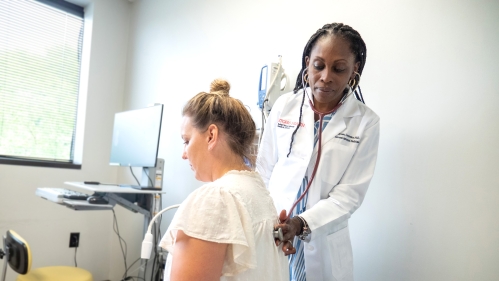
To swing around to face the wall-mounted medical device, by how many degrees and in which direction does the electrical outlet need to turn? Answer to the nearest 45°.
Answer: approximately 45° to its left

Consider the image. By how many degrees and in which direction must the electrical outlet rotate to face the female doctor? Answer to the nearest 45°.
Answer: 0° — it already faces them

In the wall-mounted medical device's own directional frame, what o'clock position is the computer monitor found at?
The computer monitor is roughly at 2 o'clock from the wall-mounted medical device.

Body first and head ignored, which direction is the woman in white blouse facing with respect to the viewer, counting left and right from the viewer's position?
facing away from the viewer and to the left of the viewer

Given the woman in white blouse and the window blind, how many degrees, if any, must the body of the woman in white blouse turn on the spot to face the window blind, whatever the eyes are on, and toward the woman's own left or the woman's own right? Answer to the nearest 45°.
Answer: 0° — they already face it

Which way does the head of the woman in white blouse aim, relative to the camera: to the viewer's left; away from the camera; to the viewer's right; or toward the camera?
to the viewer's left

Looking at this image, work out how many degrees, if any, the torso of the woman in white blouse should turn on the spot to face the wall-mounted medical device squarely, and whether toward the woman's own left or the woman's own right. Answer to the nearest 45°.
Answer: approximately 45° to the woman's own right

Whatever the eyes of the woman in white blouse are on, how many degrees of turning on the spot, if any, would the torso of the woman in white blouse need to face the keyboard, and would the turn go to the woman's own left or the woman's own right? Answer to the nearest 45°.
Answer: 0° — they already face it

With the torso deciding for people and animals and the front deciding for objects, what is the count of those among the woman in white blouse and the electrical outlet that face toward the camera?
1

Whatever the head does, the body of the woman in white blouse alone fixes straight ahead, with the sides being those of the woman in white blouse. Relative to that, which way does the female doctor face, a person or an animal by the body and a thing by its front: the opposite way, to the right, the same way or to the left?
to the left

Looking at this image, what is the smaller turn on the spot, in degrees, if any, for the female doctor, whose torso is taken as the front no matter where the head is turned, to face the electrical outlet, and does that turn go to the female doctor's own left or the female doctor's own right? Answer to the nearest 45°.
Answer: approximately 90° to the female doctor's own right

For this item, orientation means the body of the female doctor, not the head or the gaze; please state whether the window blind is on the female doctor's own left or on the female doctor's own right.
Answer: on the female doctor's own right
